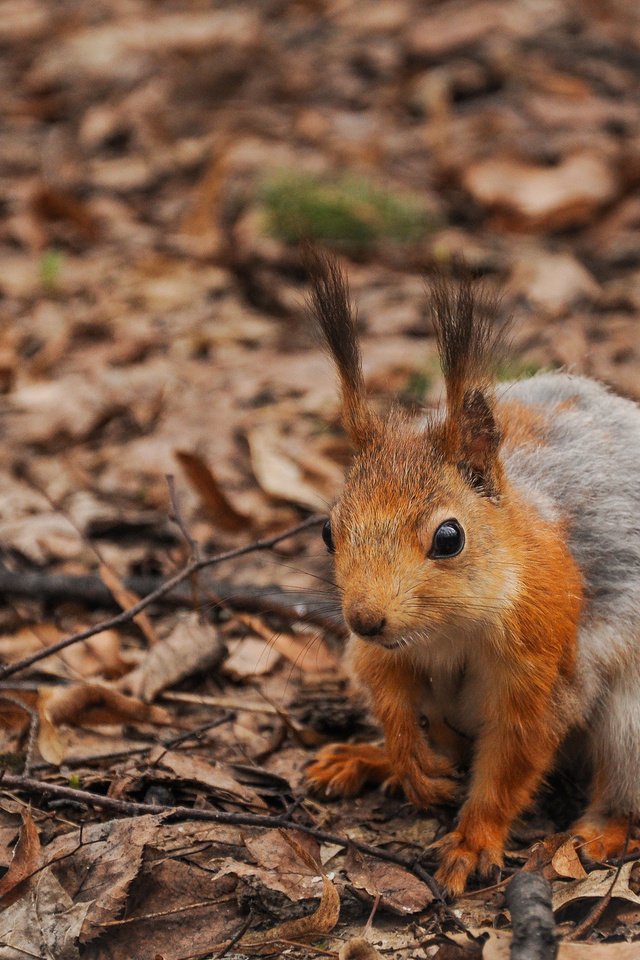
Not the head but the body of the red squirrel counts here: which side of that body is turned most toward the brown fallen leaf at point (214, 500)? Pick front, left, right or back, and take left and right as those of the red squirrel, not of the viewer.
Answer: right

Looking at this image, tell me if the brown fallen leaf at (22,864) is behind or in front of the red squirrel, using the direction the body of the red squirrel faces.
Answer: in front

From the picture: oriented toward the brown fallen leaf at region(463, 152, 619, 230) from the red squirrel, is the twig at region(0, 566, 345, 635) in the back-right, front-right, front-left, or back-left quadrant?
front-left

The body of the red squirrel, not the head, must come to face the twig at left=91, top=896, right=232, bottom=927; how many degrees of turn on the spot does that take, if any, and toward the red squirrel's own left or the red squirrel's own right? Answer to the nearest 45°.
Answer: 0° — it already faces it

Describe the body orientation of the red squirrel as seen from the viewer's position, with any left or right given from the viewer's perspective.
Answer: facing the viewer and to the left of the viewer

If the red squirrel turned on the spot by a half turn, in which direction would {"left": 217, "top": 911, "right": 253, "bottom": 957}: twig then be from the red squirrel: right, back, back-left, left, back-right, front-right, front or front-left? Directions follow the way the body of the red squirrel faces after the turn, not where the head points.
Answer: back

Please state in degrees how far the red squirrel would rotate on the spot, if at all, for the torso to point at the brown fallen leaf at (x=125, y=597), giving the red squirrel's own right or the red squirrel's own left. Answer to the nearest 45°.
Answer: approximately 90° to the red squirrel's own right

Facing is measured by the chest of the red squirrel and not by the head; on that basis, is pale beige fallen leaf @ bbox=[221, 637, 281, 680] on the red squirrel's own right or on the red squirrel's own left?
on the red squirrel's own right

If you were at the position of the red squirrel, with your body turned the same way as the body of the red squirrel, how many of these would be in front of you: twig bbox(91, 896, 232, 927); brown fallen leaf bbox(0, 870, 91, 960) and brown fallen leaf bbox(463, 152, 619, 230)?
2

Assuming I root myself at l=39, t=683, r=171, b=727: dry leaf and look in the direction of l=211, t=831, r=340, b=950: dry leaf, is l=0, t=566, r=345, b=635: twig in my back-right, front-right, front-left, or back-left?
back-left

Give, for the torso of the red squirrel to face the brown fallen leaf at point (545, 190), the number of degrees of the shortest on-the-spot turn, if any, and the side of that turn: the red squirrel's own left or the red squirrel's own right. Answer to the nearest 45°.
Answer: approximately 135° to the red squirrel's own right

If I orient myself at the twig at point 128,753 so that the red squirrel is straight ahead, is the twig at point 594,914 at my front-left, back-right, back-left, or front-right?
front-right
